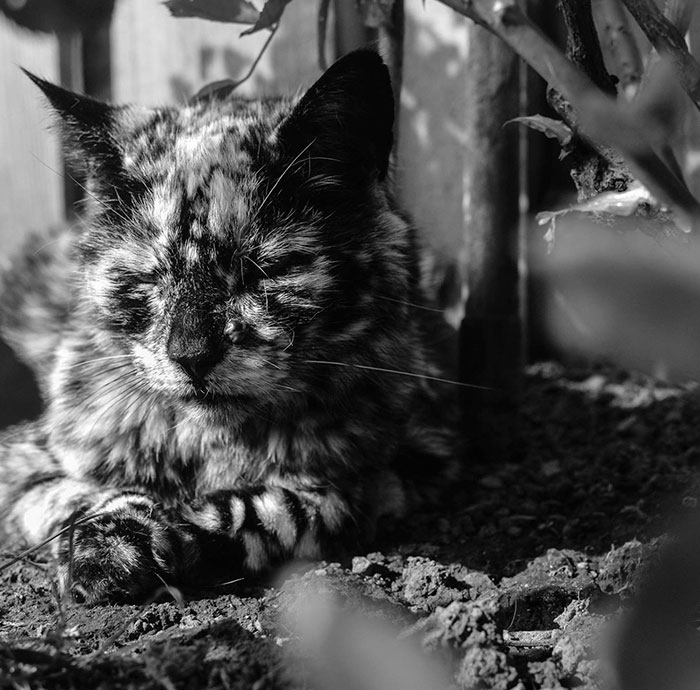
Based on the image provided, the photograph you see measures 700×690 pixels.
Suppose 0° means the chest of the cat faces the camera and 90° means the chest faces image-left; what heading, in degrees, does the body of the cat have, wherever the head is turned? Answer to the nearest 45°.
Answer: approximately 0°

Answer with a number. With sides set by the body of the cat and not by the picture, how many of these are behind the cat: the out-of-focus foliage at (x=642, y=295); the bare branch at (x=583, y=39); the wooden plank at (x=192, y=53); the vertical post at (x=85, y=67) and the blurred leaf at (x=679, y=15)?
2

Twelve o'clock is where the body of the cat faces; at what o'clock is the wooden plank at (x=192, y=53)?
The wooden plank is roughly at 6 o'clock from the cat.

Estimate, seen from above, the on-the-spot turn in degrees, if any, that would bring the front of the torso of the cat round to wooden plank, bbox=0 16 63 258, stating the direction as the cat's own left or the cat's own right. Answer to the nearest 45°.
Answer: approximately 180°

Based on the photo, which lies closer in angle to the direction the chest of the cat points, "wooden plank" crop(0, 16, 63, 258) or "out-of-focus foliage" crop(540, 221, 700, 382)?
the out-of-focus foliage

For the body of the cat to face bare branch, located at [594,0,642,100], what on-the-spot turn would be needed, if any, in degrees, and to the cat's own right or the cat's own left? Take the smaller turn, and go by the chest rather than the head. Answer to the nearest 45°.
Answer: approximately 90° to the cat's own left

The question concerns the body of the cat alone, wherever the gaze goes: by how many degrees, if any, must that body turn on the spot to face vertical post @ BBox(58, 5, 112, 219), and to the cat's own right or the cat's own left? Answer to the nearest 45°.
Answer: approximately 180°

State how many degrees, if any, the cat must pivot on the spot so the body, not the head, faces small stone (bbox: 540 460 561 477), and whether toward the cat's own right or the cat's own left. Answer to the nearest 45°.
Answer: approximately 135° to the cat's own left

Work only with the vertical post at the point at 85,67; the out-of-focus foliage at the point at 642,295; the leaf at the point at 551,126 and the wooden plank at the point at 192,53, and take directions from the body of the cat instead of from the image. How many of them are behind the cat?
2

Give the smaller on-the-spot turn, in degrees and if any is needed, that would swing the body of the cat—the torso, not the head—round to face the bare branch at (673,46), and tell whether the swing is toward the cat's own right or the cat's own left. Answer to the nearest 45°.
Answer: approximately 45° to the cat's own left

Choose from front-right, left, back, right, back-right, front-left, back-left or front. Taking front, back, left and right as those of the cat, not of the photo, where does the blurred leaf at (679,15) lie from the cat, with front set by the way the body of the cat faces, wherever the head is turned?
front-left

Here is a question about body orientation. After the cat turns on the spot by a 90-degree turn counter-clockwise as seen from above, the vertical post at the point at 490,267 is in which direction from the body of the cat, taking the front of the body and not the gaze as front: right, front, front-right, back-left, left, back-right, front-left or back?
front-left
